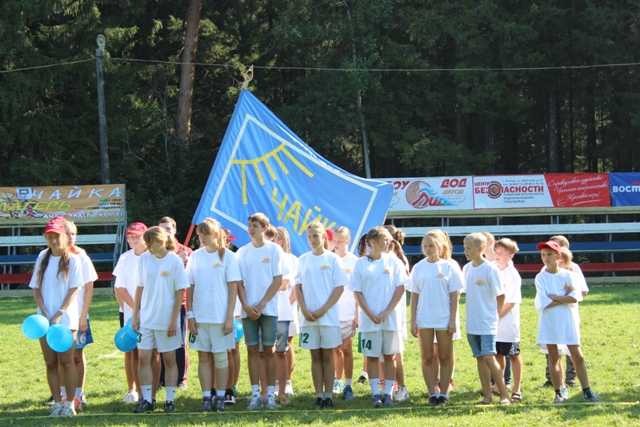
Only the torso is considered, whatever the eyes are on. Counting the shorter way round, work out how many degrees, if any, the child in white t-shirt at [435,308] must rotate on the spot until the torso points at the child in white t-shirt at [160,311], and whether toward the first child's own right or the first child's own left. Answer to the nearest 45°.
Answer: approximately 90° to the first child's own right

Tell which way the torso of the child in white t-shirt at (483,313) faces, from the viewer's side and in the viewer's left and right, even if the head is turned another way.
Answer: facing the viewer and to the left of the viewer

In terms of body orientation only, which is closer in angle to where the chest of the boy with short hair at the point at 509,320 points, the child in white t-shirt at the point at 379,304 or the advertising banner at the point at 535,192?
the child in white t-shirt

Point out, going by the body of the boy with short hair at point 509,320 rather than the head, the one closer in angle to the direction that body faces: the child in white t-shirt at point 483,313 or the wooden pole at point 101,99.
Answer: the child in white t-shirt

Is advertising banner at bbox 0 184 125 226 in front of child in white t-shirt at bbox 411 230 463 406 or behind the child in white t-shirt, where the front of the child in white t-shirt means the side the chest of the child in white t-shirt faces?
behind

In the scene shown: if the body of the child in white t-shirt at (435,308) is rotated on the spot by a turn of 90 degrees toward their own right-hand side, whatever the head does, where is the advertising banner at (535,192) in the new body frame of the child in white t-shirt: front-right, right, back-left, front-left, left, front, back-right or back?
right

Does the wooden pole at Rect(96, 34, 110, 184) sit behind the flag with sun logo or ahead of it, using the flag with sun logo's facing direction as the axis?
behind

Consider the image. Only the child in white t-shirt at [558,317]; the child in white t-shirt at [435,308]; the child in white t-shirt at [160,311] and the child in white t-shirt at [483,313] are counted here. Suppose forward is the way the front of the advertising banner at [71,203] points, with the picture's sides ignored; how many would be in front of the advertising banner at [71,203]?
4

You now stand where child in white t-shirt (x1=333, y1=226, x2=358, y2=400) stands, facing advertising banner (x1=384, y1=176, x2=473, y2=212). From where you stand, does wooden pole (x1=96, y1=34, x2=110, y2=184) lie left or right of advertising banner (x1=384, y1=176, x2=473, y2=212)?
left
